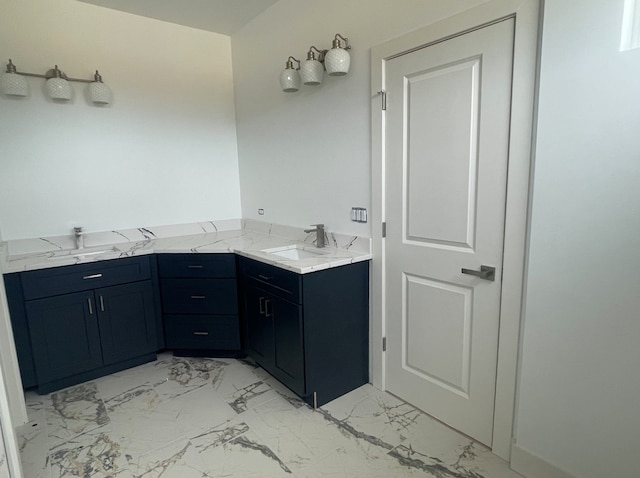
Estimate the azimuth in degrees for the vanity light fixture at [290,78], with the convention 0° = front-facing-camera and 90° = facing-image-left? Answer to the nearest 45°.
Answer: approximately 45°

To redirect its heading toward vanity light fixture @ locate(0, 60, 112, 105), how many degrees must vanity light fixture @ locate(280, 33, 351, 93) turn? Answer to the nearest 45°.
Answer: approximately 45° to its right

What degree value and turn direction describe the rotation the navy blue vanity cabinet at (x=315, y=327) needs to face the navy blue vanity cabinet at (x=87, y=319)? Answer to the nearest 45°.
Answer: approximately 45° to its right

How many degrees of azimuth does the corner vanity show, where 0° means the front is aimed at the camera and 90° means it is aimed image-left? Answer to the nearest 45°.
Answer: approximately 0°
